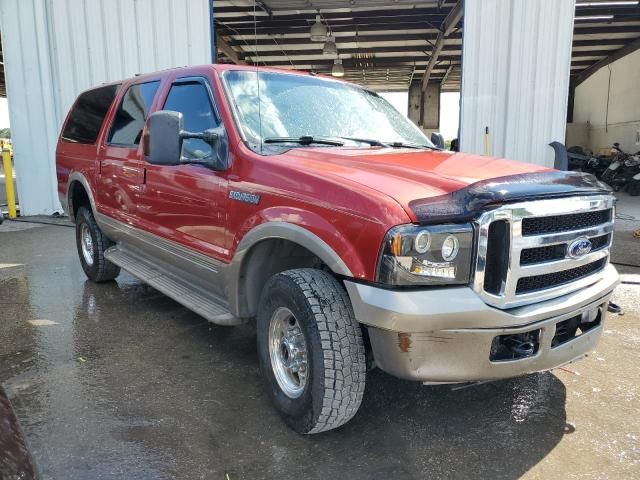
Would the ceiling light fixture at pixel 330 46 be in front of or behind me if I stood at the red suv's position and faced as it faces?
behind

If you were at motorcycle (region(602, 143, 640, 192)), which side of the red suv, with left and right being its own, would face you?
left

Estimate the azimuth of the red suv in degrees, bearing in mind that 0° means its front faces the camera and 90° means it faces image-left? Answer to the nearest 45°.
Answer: approximately 315°

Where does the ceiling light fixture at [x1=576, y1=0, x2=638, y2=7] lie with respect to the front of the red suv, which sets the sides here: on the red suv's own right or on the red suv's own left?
on the red suv's own left

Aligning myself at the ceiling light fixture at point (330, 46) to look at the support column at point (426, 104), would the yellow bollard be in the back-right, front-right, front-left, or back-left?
back-left

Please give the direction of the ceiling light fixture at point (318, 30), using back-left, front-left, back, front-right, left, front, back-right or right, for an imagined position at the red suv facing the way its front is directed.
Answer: back-left

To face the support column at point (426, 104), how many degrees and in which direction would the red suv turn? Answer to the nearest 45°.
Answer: approximately 135° to its left

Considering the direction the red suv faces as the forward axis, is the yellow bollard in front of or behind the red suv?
behind
